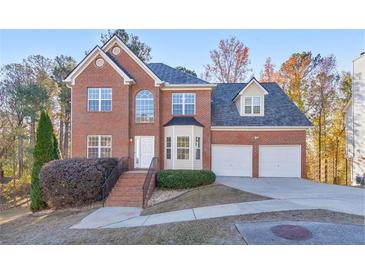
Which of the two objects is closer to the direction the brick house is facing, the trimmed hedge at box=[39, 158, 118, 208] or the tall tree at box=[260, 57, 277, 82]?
the trimmed hedge

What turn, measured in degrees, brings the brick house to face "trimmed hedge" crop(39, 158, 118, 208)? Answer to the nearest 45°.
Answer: approximately 45° to its right

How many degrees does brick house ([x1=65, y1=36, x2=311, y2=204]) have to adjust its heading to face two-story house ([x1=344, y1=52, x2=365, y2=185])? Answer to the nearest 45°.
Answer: approximately 90° to its left

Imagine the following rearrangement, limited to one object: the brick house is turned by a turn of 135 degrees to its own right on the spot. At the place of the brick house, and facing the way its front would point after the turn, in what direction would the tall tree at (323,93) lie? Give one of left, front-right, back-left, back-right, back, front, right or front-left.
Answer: right

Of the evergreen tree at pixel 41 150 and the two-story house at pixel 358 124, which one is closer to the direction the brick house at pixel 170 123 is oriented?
the evergreen tree

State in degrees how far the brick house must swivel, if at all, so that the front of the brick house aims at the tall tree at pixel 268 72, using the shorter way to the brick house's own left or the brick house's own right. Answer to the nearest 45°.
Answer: approximately 135° to the brick house's own left

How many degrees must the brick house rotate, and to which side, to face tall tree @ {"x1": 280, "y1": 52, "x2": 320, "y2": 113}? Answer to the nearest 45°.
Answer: approximately 135° to its left

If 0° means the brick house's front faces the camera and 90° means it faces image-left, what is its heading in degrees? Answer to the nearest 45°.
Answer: approximately 0°

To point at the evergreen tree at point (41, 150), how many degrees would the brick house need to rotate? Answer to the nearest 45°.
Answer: approximately 45° to its right

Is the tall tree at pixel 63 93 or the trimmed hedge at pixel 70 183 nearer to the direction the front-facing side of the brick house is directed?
the trimmed hedge
